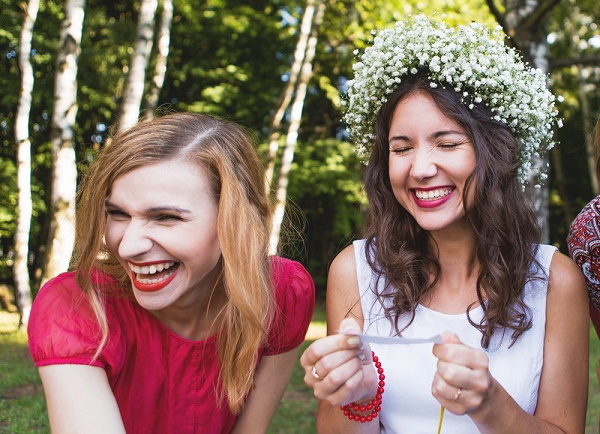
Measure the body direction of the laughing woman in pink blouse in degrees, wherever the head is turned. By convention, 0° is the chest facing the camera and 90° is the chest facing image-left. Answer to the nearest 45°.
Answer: approximately 0°

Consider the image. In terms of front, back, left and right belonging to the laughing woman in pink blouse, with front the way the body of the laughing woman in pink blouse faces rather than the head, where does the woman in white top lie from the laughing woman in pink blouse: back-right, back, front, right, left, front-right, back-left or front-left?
left

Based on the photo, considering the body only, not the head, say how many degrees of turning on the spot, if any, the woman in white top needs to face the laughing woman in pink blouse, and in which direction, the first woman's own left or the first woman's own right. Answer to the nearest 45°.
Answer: approximately 45° to the first woman's own right

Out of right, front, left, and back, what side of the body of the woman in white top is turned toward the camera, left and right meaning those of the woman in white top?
front

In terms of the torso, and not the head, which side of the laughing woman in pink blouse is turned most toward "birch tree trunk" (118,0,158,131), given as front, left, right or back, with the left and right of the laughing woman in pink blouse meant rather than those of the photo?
back

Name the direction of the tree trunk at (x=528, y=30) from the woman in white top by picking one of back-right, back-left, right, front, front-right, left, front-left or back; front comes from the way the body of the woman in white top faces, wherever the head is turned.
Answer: back

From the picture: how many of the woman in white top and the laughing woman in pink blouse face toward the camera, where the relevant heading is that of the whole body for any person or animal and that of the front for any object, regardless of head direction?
2

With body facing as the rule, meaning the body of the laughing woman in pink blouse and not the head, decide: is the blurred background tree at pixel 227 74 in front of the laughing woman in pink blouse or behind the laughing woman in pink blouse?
behind

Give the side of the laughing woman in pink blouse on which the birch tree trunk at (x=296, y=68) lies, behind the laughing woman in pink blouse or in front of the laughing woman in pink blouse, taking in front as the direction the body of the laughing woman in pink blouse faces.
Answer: behind

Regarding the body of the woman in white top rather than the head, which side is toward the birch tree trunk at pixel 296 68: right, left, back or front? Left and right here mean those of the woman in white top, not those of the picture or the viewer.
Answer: back

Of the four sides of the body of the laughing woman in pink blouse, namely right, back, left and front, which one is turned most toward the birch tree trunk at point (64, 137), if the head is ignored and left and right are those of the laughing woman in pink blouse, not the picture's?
back
